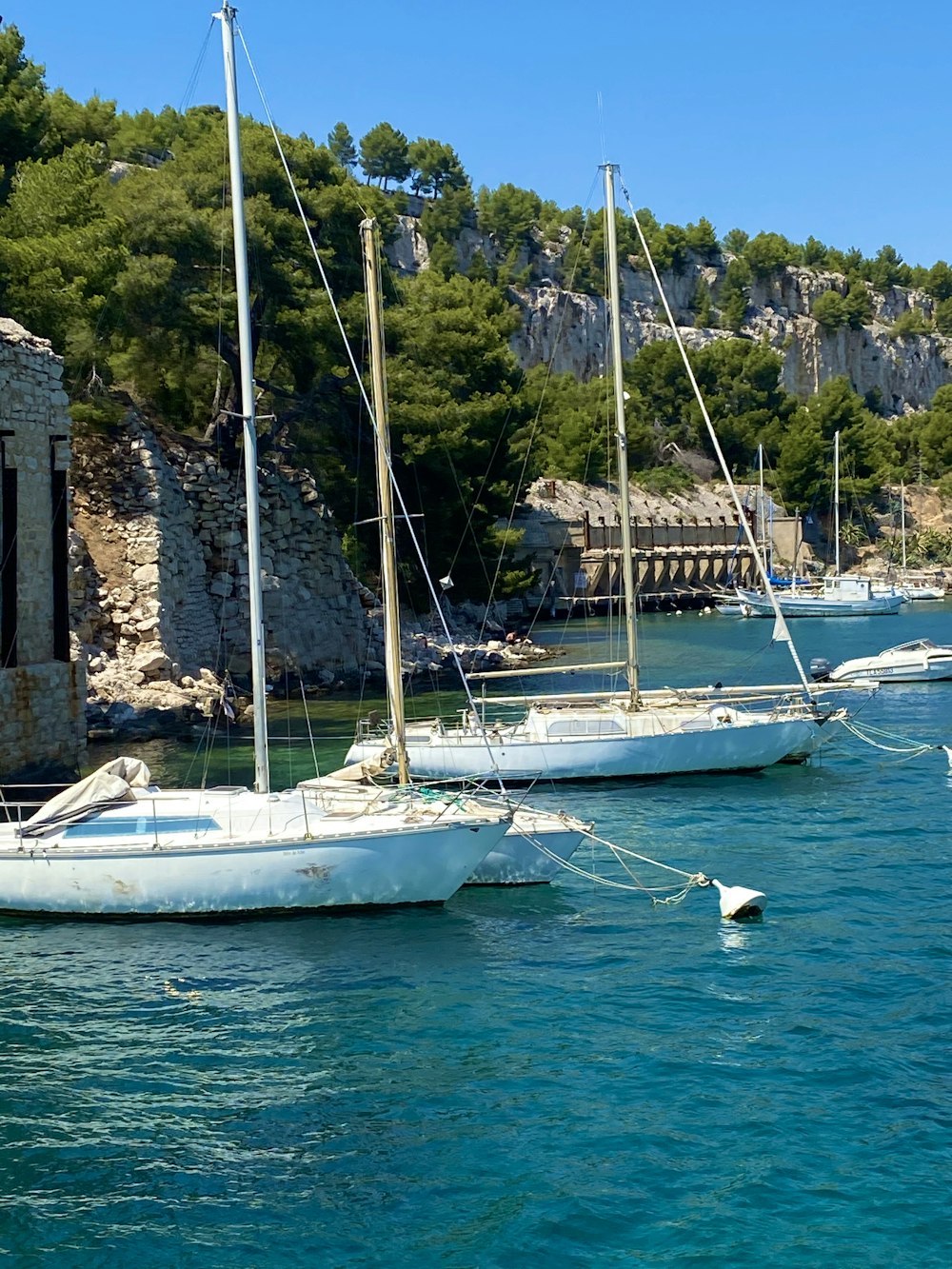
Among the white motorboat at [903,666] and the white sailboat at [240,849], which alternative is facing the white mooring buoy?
the white sailboat

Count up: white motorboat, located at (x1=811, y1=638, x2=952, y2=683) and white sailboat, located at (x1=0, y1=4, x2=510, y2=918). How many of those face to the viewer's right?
2

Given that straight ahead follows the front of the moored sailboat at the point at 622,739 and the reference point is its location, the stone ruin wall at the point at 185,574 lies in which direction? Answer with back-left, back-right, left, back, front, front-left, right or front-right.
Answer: back-left

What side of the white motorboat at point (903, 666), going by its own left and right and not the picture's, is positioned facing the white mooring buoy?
right

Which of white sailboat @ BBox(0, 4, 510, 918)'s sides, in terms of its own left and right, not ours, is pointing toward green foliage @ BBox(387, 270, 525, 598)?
left

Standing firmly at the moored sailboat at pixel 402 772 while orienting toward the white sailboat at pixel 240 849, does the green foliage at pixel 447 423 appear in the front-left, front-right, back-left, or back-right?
back-right

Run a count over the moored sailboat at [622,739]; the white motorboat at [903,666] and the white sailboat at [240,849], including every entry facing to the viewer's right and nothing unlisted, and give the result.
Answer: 3

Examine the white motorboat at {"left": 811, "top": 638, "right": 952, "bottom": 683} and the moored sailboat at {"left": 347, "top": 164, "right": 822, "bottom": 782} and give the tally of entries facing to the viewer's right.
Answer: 2

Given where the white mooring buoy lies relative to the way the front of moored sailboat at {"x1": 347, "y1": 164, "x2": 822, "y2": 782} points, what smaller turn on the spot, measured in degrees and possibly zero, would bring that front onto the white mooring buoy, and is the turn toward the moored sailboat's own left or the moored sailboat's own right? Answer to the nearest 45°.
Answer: approximately 90° to the moored sailboat's own right

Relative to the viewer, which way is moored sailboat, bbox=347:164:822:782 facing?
to the viewer's right

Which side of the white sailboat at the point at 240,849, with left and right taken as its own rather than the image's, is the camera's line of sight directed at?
right

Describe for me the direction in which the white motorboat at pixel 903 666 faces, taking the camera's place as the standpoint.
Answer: facing to the right of the viewer

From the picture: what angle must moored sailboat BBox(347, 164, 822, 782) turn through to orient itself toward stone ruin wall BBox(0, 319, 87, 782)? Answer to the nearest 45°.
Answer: approximately 135° to its right
